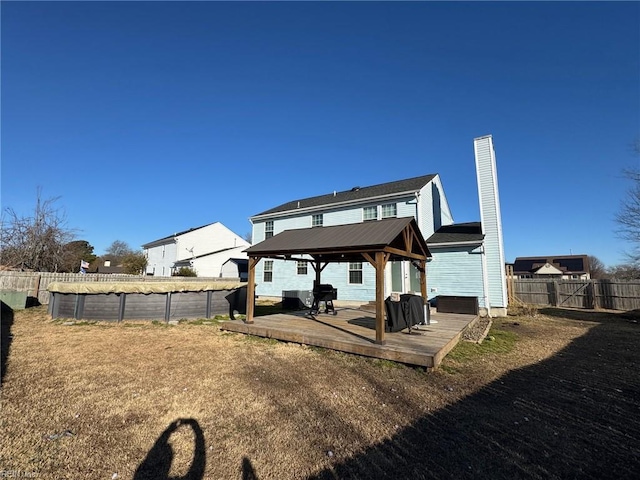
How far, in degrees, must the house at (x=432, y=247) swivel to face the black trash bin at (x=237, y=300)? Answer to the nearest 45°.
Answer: approximately 180°

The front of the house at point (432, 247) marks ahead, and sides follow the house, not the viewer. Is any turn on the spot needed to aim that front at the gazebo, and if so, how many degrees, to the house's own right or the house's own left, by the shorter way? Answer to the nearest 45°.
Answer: approximately 135° to the house's own right

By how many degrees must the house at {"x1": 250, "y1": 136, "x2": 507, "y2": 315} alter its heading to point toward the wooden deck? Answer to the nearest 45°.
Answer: approximately 135° to its right

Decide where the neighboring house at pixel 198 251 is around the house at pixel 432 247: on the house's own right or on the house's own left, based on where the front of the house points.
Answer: on the house's own left

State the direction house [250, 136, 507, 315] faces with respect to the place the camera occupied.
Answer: facing away from the viewer and to the right of the viewer
